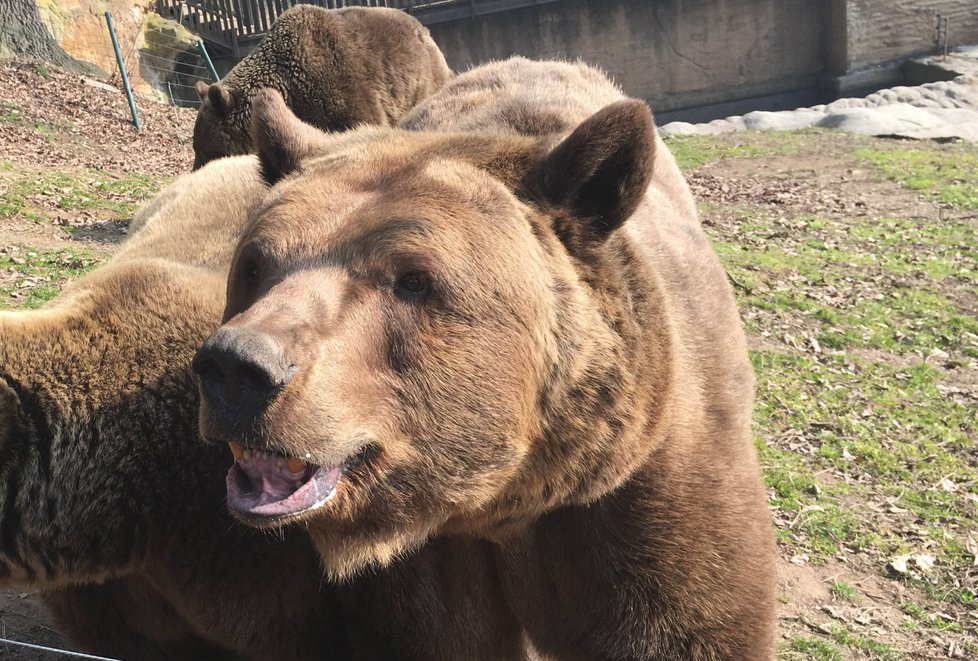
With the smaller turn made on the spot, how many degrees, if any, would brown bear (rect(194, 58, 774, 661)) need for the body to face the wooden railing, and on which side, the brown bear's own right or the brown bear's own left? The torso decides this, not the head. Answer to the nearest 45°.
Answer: approximately 135° to the brown bear's own right

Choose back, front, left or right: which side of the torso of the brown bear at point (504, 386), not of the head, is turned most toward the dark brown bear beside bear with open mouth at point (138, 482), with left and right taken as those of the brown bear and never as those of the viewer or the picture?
right

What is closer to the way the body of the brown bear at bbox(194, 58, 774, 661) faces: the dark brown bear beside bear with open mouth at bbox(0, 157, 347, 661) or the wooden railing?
the dark brown bear beside bear with open mouth

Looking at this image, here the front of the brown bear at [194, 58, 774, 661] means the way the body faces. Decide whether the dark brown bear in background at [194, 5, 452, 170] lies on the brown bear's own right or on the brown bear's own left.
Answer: on the brown bear's own right

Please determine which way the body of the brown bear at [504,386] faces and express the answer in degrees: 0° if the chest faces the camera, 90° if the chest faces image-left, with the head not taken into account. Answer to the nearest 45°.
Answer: approximately 45°
